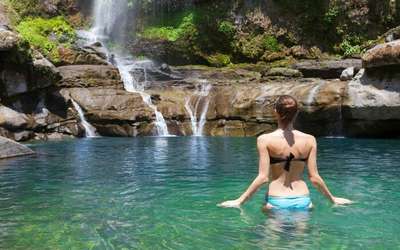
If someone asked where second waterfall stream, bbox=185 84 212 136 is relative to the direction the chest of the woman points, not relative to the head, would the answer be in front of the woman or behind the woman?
in front

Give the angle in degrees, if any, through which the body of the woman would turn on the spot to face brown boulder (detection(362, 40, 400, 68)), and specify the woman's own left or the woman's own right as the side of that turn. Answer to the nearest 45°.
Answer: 0° — they already face it

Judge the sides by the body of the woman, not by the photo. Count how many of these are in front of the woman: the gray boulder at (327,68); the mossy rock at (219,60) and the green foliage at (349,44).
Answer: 3

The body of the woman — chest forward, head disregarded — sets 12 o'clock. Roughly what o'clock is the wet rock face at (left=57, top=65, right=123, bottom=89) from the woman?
The wet rock face is roughly at 11 o'clock from the woman.

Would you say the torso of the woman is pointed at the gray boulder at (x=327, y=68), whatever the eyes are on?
yes

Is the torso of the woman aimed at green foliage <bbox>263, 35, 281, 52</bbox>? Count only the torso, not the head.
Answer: yes

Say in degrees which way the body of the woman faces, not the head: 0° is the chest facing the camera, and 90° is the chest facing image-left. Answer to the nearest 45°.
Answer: approximately 180°

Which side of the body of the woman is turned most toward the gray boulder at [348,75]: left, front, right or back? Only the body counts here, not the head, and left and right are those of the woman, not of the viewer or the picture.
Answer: front

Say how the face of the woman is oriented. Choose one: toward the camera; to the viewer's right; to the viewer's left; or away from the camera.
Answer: away from the camera

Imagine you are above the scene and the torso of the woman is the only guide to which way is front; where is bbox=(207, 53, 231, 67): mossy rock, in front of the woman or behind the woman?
in front

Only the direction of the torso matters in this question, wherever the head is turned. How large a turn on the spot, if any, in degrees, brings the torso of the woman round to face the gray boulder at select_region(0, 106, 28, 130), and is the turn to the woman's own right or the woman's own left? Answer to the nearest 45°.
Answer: approximately 45° to the woman's own left

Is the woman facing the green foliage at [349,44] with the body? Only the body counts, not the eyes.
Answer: yes

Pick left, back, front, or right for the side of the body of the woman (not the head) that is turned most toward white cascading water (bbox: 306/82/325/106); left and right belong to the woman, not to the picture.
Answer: front
